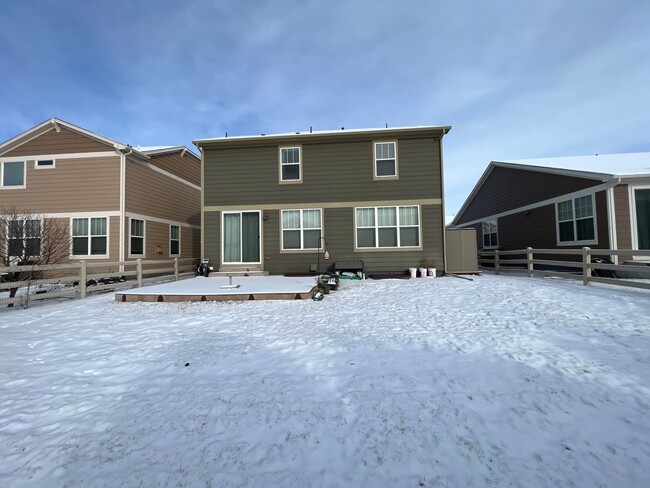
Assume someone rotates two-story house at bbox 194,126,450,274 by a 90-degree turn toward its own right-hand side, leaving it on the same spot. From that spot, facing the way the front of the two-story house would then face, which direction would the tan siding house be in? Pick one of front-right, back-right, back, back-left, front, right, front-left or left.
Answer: back

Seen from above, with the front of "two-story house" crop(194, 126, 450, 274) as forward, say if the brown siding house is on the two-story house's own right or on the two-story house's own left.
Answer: on the two-story house's own right

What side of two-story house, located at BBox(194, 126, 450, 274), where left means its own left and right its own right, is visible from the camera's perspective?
back
